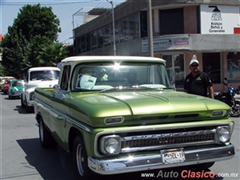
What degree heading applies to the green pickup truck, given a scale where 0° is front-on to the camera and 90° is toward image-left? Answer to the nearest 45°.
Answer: approximately 315°

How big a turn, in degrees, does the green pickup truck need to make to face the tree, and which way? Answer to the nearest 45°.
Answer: approximately 135° to its left

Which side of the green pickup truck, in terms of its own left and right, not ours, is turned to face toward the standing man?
left

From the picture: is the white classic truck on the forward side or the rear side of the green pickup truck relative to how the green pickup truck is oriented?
on the rear side
